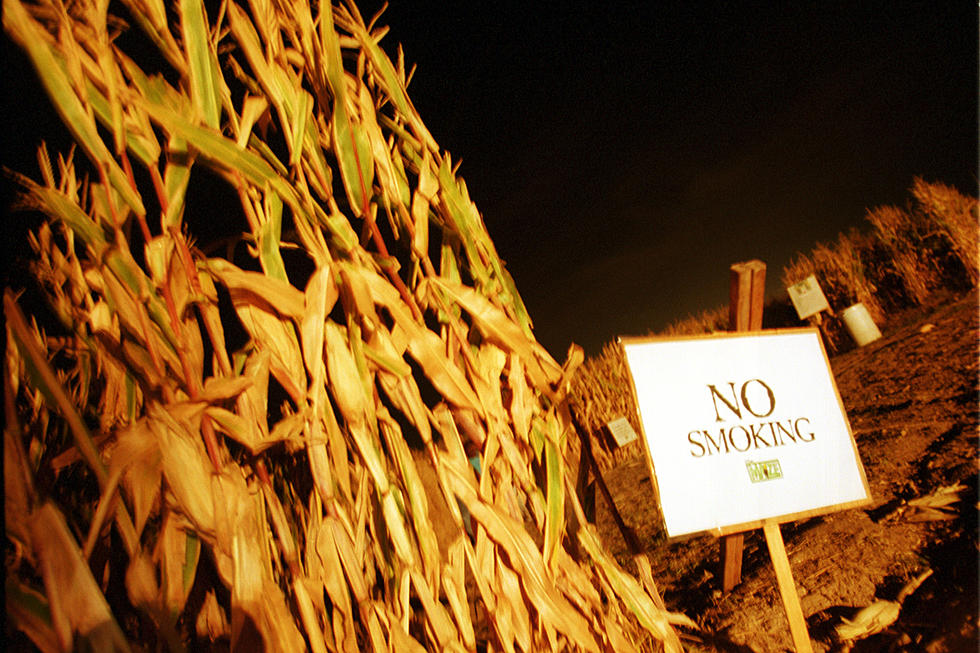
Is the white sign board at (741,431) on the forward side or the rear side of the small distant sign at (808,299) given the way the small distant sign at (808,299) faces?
on the forward side

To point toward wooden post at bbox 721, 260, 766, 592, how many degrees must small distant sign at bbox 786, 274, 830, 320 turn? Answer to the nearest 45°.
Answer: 0° — it already faces it

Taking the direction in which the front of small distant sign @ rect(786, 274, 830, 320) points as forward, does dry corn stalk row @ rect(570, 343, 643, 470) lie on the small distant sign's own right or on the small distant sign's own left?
on the small distant sign's own right

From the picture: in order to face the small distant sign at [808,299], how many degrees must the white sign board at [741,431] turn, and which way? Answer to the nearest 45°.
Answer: approximately 180°

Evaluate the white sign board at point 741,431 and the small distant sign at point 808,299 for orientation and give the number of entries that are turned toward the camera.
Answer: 2

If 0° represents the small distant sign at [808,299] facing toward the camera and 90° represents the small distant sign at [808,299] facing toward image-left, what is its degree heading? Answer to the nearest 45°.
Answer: approximately 0°

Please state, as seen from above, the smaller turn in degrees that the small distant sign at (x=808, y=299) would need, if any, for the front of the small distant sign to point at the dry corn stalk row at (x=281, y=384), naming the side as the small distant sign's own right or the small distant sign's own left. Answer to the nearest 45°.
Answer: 0° — it already faces it

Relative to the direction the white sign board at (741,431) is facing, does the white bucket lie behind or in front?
behind
